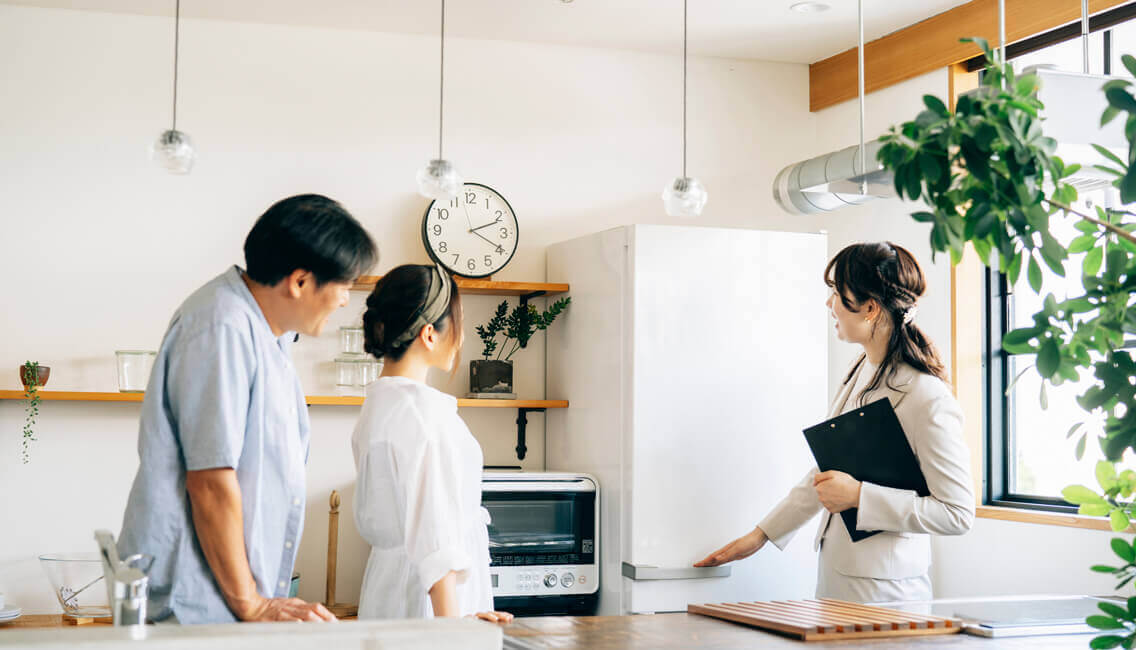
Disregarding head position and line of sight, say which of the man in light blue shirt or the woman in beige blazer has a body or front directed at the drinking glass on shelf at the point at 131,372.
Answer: the woman in beige blazer

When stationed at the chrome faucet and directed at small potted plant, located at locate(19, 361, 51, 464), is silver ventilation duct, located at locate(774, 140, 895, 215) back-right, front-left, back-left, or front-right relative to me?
front-right

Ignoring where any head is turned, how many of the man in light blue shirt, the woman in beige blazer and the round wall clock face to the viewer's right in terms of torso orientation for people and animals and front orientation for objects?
1

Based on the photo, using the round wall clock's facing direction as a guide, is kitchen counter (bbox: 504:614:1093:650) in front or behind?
in front

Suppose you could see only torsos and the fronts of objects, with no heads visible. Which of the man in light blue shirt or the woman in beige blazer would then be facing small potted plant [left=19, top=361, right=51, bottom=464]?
the woman in beige blazer

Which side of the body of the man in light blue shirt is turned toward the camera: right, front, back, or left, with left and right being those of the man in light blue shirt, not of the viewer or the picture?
right

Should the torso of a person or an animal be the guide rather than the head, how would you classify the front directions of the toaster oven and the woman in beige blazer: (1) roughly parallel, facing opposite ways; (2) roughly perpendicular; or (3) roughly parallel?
roughly perpendicular

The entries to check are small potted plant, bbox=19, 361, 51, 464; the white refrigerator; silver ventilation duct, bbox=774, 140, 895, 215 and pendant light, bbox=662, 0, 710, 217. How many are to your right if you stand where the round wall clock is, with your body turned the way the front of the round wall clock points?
1

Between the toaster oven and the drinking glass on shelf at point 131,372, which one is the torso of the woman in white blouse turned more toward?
the toaster oven

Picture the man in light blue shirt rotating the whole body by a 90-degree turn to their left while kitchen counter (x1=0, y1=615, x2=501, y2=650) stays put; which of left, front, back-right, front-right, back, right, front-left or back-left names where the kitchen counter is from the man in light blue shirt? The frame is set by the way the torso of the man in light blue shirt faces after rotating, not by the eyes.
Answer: back

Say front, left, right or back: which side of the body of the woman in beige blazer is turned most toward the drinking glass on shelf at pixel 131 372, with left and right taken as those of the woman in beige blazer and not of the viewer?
front

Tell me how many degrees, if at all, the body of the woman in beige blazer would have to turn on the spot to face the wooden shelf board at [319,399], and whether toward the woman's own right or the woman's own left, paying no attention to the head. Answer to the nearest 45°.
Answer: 0° — they already face it

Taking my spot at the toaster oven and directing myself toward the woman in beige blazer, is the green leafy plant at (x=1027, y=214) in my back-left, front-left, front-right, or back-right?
front-right

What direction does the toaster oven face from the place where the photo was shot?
facing the viewer

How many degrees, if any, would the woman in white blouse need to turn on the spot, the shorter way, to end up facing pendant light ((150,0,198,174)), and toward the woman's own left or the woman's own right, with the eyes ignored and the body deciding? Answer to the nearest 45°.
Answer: approximately 90° to the woman's own left

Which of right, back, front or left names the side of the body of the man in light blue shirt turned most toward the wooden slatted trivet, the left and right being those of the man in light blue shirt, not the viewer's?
front

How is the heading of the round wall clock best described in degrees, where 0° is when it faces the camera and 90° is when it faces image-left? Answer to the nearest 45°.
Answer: approximately 0°
